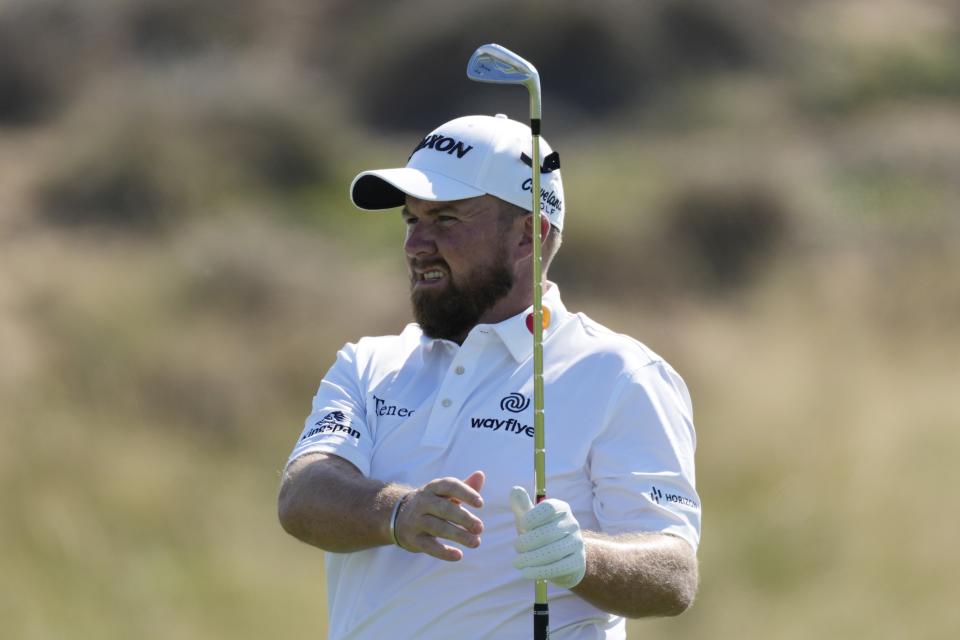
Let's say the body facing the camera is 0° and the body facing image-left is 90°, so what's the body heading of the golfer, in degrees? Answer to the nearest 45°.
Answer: approximately 45°
